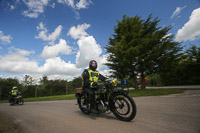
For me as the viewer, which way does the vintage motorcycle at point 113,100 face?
facing the viewer and to the right of the viewer

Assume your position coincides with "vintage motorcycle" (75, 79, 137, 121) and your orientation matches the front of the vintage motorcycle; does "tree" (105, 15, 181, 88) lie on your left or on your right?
on your left

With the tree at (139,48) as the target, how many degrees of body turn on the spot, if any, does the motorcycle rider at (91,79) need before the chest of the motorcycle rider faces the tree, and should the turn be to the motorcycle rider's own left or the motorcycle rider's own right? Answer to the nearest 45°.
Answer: approximately 90° to the motorcycle rider's own left
